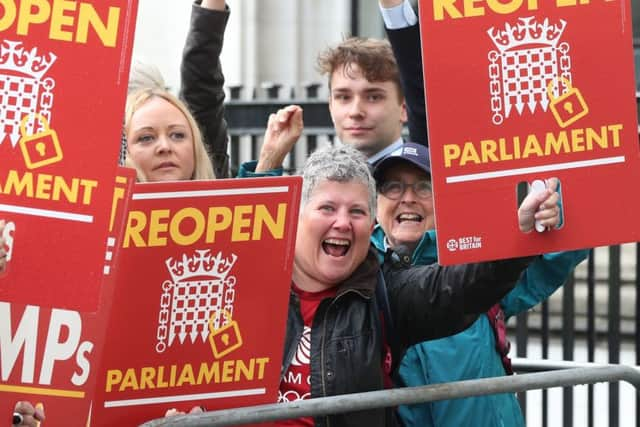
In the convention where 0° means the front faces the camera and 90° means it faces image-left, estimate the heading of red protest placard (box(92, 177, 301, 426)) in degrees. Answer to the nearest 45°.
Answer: approximately 0°

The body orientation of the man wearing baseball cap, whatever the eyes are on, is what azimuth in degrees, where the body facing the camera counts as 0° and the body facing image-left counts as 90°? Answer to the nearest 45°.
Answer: approximately 0°

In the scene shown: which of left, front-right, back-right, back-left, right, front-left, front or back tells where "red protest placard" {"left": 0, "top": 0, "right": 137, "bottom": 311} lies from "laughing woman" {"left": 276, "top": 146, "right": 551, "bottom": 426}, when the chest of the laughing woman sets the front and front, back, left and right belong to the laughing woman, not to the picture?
front-right

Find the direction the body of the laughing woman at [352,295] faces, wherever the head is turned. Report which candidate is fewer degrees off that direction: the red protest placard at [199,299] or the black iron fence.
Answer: the red protest placard
